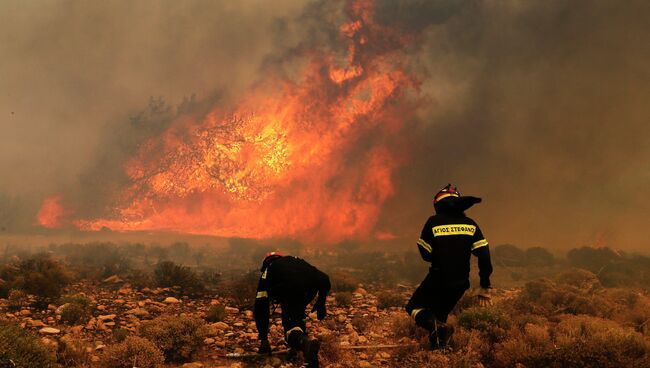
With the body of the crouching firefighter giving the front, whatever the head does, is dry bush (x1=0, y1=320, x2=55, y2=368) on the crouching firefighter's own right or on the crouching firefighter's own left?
on the crouching firefighter's own left

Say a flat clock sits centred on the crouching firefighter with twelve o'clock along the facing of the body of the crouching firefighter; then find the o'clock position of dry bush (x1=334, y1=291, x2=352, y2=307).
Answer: The dry bush is roughly at 2 o'clock from the crouching firefighter.

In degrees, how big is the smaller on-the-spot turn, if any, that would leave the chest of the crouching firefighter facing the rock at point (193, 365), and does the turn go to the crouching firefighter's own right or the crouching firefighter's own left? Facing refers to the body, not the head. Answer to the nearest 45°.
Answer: approximately 45° to the crouching firefighter's own left

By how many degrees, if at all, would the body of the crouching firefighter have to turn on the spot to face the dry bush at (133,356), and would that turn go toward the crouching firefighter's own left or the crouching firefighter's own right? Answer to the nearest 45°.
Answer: approximately 45° to the crouching firefighter's own left

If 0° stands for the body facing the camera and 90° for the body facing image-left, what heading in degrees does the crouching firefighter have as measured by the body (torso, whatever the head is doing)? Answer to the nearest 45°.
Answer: approximately 135°

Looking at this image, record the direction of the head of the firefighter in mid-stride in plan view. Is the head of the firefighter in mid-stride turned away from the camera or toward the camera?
away from the camera

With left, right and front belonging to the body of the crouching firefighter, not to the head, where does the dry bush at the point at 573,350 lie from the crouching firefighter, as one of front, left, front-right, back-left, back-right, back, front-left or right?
back-right

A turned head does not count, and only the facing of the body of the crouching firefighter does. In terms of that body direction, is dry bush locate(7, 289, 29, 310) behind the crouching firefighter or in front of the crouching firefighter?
in front
